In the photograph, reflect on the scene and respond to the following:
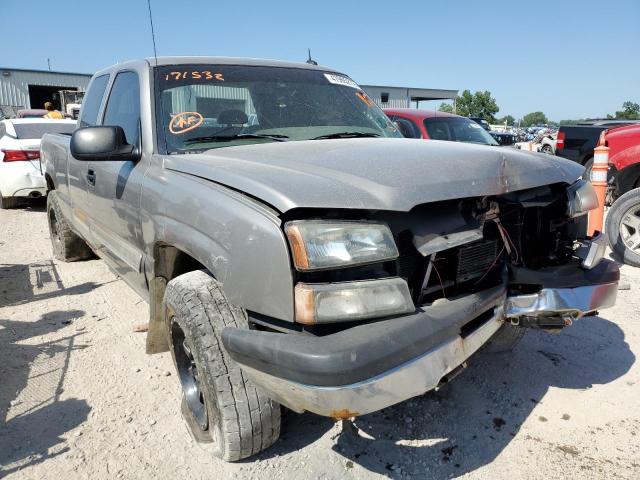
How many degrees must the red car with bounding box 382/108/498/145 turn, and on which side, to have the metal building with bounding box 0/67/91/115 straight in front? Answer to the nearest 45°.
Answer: approximately 180°

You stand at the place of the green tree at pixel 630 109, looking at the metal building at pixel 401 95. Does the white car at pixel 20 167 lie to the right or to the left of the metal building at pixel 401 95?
left

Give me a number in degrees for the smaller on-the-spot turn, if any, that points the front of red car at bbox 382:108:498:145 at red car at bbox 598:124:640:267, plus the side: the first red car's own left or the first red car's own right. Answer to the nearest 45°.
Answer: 0° — it already faces it

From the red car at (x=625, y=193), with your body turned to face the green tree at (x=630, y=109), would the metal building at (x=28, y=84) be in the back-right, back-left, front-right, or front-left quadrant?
front-left

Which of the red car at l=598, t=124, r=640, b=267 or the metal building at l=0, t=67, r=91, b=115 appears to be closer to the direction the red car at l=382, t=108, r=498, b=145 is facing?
the red car

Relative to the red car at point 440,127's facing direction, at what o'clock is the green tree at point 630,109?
The green tree is roughly at 8 o'clock from the red car.

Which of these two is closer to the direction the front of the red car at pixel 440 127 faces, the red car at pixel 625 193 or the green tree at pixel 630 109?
the red car

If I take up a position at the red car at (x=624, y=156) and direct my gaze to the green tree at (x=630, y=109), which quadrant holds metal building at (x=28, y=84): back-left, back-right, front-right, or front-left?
front-left

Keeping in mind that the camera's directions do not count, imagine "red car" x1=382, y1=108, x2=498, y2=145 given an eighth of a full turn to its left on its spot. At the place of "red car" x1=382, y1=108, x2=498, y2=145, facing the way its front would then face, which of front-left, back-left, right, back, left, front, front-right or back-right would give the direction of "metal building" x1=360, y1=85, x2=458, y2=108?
left

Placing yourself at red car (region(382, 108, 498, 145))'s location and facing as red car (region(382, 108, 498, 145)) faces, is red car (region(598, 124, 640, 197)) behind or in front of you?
in front
